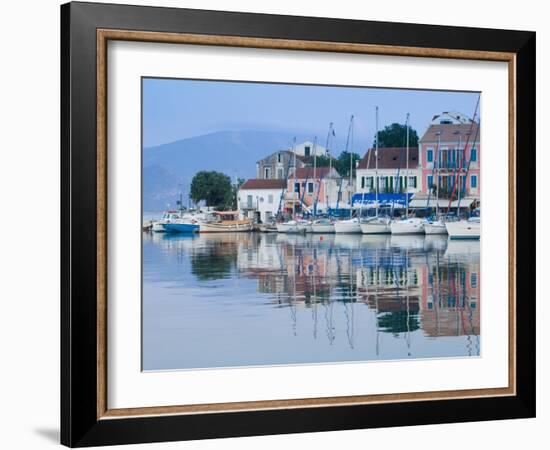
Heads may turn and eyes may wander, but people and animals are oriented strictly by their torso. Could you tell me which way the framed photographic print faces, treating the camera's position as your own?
facing the viewer and to the right of the viewer
